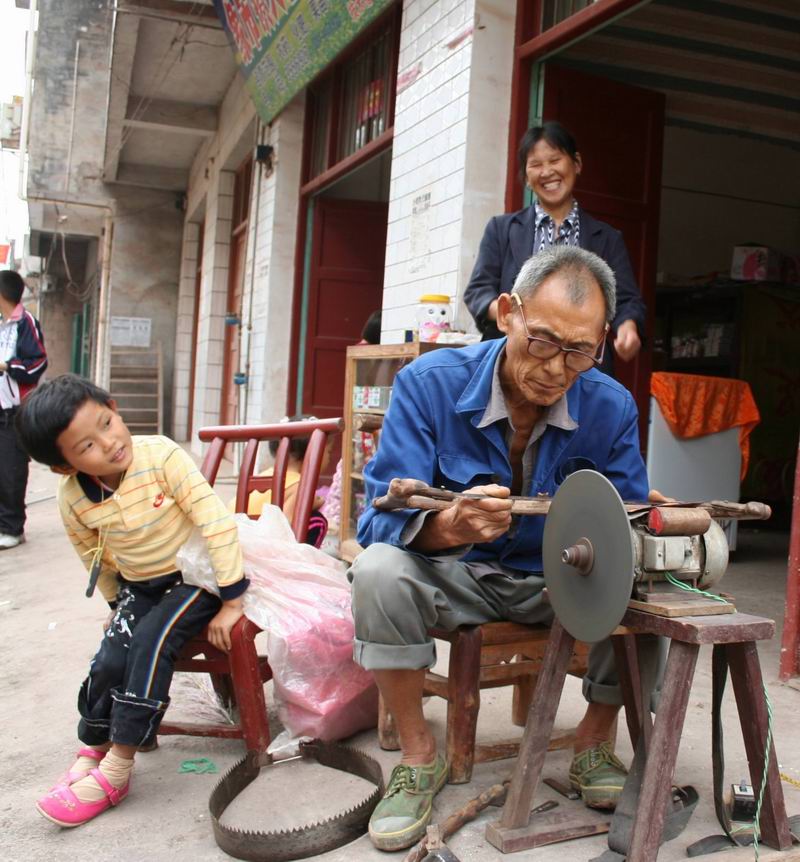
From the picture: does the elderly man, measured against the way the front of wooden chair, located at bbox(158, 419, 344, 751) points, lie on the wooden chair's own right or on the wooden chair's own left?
on the wooden chair's own left

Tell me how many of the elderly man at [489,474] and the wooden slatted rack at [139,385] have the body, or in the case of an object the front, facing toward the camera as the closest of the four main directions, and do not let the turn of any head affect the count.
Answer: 2

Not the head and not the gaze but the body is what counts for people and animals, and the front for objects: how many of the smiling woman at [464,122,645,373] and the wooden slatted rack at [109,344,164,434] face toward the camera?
2

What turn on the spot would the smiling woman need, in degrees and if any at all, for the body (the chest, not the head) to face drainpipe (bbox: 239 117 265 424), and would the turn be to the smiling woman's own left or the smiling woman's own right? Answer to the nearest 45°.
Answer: approximately 135° to the smiling woman's own right

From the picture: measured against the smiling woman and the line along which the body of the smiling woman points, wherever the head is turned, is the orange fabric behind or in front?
behind

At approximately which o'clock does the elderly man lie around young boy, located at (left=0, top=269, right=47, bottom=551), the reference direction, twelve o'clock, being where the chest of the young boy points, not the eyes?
The elderly man is roughly at 10 o'clock from the young boy.
